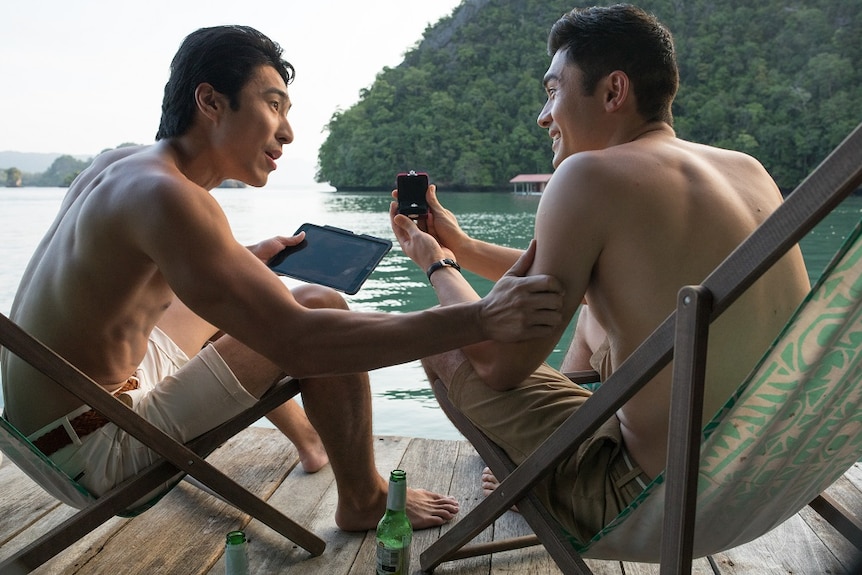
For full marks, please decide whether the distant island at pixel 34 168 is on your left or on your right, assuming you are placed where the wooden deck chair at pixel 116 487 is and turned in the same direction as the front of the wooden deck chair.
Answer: on your left

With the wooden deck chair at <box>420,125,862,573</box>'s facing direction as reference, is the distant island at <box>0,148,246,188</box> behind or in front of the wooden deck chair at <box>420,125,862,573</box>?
in front

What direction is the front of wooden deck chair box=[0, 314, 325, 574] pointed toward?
to the viewer's right

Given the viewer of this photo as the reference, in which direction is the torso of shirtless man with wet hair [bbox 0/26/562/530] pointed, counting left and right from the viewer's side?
facing to the right of the viewer

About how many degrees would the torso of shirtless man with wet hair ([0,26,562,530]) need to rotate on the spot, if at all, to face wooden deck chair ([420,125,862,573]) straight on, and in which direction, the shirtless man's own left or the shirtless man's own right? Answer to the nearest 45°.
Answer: approximately 45° to the shirtless man's own right

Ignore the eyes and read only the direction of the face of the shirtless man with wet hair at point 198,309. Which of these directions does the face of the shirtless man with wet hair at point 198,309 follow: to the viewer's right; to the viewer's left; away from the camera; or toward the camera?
to the viewer's right

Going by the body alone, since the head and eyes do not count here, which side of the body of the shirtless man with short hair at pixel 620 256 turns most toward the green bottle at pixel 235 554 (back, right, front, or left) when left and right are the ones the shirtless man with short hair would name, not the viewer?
left

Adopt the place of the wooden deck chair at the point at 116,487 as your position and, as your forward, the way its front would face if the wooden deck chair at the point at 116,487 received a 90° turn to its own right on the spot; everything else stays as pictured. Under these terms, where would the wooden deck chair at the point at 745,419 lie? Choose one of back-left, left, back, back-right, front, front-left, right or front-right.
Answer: front-left

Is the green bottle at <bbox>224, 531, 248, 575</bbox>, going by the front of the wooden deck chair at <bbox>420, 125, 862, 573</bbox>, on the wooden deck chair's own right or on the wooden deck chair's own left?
on the wooden deck chair's own left

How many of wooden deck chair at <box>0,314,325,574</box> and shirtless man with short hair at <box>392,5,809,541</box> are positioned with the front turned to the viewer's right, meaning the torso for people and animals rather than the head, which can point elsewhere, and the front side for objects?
1

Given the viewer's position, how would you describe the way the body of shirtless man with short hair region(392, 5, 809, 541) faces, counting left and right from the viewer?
facing away from the viewer and to the left of the viewer

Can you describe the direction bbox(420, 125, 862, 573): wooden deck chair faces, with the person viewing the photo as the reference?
facing away from the viewer and to the left of the viewer

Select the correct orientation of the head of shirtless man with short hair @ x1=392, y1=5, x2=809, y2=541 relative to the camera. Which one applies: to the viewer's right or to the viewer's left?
to the viewer's left

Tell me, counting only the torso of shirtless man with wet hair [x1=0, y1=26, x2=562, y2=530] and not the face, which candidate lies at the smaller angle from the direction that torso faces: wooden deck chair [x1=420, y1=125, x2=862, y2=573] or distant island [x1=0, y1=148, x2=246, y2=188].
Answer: the wooden deck chair

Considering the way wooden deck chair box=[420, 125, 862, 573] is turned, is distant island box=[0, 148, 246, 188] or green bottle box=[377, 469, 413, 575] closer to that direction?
the distant island
